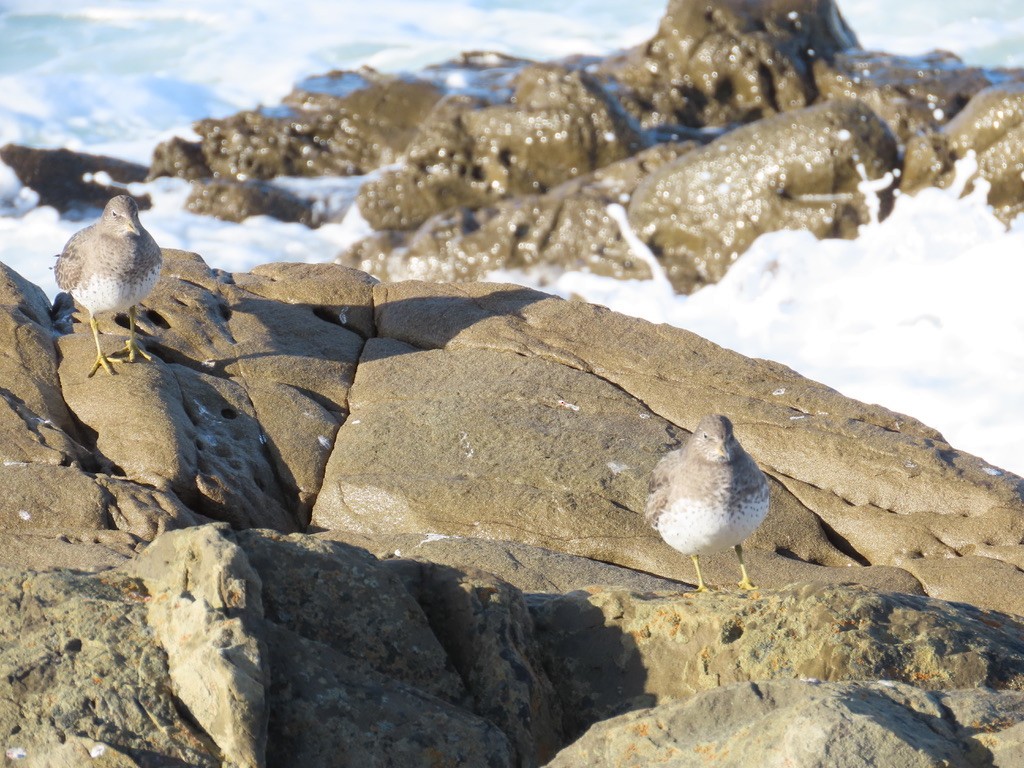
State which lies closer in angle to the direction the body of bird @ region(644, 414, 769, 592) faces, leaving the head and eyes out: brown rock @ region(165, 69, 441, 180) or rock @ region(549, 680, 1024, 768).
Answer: the rock

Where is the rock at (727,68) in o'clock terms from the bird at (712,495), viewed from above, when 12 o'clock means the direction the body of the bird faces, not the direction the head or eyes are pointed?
The rock is roughly at 6 o'clock from the bird.

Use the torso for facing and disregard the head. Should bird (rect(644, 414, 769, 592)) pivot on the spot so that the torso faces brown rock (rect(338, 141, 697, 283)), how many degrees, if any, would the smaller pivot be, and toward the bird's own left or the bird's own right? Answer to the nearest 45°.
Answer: approximately 180°

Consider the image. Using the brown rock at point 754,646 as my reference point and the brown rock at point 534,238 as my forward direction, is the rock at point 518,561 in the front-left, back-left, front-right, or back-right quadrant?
front-left

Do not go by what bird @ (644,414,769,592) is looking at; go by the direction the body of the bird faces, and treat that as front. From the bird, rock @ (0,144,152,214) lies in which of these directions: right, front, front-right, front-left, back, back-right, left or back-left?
back-right

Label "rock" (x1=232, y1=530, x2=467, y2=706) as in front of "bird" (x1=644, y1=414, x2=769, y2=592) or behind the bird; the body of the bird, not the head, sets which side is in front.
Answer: in front

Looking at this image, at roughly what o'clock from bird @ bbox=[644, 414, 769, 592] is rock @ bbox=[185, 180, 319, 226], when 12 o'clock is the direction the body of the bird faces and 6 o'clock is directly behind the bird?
The rock is roughly at 5 o'clock from the bird.

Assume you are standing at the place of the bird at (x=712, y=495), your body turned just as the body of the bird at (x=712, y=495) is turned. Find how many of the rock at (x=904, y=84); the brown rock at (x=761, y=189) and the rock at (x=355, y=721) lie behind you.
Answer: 2

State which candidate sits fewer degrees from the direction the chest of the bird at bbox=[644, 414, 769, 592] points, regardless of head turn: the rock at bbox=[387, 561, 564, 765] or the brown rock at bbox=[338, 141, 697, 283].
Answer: the rock

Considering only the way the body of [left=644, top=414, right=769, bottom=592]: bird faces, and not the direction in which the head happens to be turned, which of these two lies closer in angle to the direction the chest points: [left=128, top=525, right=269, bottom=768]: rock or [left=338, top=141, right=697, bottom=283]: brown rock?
the rock

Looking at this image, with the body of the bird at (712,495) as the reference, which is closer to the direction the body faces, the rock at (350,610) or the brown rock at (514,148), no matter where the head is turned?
the rock

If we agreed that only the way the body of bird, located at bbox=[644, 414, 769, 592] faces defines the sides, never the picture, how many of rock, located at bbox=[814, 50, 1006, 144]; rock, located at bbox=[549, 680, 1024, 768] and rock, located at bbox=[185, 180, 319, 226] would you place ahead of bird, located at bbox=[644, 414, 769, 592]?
1

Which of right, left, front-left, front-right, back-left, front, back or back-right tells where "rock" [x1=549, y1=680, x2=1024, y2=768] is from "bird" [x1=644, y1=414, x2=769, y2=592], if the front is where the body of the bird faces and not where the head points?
front

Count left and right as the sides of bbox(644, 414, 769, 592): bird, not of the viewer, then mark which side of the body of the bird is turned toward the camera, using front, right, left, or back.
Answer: front

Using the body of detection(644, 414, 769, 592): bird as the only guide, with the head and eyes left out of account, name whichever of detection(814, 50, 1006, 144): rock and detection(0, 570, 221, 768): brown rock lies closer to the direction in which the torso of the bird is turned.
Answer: the brown rock

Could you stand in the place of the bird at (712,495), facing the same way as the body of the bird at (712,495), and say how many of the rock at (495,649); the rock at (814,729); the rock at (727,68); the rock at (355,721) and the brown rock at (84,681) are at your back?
1

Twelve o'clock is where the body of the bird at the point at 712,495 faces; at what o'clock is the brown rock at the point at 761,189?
The brown rock is roughly at 6 o'clock from the bird.
